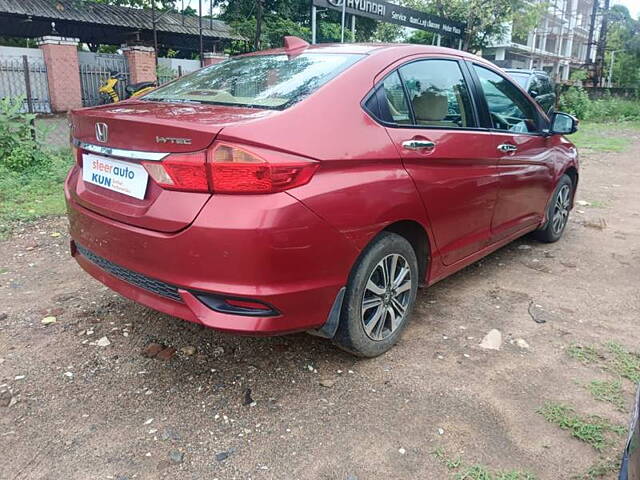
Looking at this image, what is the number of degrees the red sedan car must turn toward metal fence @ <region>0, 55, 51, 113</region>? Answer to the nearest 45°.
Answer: approximately 90° to its left

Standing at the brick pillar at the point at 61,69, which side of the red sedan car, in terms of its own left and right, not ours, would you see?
left

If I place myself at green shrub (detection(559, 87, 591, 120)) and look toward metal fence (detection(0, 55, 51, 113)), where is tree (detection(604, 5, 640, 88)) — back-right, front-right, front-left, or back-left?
back-right

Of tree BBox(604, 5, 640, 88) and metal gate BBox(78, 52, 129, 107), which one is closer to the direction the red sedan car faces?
the tree

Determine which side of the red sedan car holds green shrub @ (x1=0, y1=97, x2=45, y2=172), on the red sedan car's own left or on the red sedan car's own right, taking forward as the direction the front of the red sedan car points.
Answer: on the red sedan car's own left

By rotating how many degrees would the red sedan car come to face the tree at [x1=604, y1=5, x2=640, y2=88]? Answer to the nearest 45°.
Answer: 0° — it already faces it

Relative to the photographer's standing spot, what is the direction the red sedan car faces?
facing away from the viewer and to the right of the viewer

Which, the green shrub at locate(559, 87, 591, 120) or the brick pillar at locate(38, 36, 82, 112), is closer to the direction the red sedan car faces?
the green shrub

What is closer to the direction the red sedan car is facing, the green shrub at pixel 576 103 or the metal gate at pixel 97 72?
the green shrub

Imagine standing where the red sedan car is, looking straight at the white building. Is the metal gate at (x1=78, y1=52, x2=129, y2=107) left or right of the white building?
left

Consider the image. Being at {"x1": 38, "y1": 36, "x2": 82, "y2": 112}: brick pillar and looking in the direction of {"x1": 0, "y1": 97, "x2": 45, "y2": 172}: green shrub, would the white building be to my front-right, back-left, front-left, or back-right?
back-left
